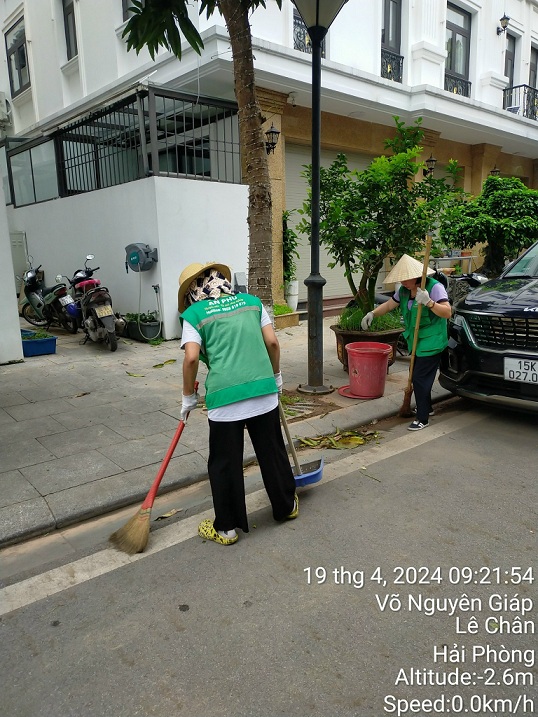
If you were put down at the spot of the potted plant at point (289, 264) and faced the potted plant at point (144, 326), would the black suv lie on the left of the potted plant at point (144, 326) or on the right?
left

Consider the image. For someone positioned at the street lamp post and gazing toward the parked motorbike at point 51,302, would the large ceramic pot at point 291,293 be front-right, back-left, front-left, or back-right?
front-right

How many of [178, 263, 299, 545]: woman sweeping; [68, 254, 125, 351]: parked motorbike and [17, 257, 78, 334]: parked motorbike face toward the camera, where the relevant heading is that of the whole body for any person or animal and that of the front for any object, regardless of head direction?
0

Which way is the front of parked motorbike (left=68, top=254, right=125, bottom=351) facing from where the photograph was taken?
facing away from the viewer and to the left of the viewer

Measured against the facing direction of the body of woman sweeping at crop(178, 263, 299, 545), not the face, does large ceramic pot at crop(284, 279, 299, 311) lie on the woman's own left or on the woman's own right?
on the woman's own right

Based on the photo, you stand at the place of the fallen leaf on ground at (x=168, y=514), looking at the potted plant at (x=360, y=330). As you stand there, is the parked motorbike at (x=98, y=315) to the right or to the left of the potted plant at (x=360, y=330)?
left

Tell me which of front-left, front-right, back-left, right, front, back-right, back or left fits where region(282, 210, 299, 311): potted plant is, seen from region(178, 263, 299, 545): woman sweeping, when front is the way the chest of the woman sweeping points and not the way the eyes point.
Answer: front-right

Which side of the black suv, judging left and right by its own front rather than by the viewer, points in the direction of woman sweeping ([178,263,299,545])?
front

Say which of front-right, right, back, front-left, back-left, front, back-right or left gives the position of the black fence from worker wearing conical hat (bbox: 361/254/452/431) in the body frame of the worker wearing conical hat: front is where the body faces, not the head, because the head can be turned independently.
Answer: right

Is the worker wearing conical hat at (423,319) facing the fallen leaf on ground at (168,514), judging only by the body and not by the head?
yes

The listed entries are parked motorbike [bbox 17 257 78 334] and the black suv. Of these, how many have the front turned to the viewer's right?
0

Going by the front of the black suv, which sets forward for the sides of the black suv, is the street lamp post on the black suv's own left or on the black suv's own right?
on the black suv's own right

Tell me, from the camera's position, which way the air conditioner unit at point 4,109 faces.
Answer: facing the viewer and to the right of the viewer

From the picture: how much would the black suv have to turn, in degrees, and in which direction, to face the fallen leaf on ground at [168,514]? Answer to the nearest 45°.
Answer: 0° — it already faces it
